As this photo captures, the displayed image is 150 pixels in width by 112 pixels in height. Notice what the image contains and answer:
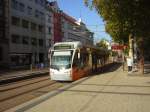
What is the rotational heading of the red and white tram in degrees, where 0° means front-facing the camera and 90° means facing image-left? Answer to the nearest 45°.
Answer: approximately 45°

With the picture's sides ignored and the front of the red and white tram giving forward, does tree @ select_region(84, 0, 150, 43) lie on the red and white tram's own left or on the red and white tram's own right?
on the red and white tram's own left
